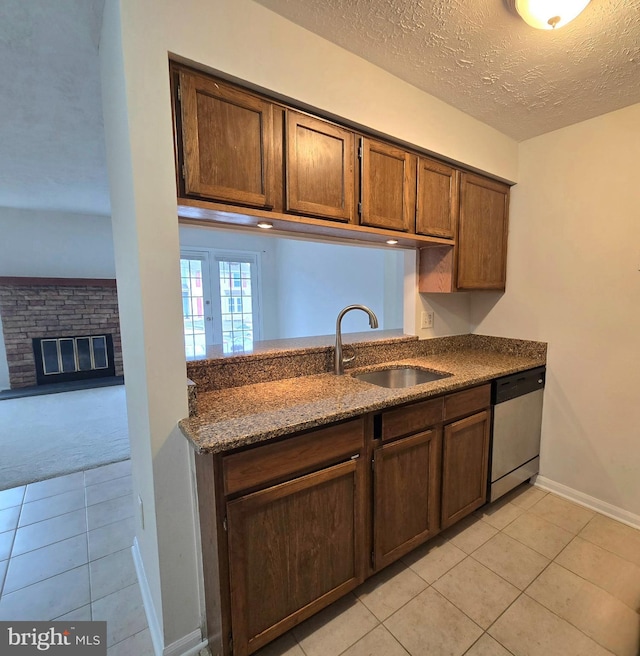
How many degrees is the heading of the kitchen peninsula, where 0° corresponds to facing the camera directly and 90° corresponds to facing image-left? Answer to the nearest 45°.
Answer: approximately 315°

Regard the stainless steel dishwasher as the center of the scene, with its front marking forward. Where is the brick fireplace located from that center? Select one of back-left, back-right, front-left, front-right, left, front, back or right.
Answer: back-right

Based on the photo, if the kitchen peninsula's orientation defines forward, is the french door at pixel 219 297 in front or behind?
behind

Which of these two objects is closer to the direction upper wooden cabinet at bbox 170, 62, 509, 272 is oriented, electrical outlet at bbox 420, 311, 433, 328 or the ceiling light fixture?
the ceiling light fixture

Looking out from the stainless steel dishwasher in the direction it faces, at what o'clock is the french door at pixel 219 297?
The french door is roughly at 5 o'clock from the stainless steel dishwasher.

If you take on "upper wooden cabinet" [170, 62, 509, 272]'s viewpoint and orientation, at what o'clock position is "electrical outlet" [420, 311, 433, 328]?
The electrical outlet is roughly at 9 o'clock from the upper wooden cabinet.

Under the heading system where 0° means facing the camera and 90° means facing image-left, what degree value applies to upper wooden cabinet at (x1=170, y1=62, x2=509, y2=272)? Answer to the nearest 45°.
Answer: approximately 315°

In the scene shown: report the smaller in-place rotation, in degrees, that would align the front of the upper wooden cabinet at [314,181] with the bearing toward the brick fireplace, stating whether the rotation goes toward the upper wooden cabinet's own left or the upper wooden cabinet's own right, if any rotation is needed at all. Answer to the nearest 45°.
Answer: approximately 180°

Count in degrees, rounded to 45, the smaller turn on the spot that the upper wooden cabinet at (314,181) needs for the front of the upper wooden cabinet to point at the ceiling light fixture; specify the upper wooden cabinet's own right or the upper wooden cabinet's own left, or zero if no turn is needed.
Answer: approximately 45° to the upper wooden cabinet's own left

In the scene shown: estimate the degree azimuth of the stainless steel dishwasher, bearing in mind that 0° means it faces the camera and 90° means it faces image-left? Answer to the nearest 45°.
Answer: approximately 315°
